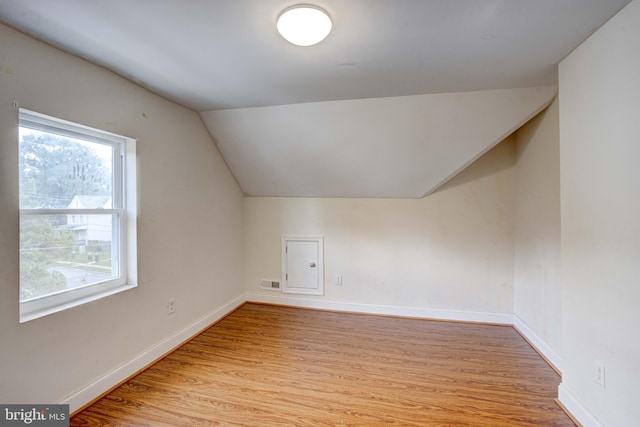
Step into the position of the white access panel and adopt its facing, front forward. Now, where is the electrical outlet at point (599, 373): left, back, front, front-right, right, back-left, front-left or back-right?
front-left

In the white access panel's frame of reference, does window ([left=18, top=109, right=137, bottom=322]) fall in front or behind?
in front

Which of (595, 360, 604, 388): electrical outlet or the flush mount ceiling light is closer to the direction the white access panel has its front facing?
the flush mount ceiling light

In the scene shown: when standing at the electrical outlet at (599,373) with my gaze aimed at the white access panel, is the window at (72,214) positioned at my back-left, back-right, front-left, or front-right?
front-left

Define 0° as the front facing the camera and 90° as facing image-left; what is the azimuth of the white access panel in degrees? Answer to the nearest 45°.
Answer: approximately 0°

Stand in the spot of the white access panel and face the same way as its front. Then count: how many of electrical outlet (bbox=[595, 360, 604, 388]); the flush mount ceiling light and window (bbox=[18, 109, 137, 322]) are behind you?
0

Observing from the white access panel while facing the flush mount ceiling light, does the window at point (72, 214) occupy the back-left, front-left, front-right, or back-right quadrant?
front-right

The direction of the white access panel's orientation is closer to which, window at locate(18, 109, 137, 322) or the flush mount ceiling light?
the flush mount ceiling light

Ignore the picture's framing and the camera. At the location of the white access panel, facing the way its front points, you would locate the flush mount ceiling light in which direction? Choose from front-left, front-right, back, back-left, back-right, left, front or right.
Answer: front
